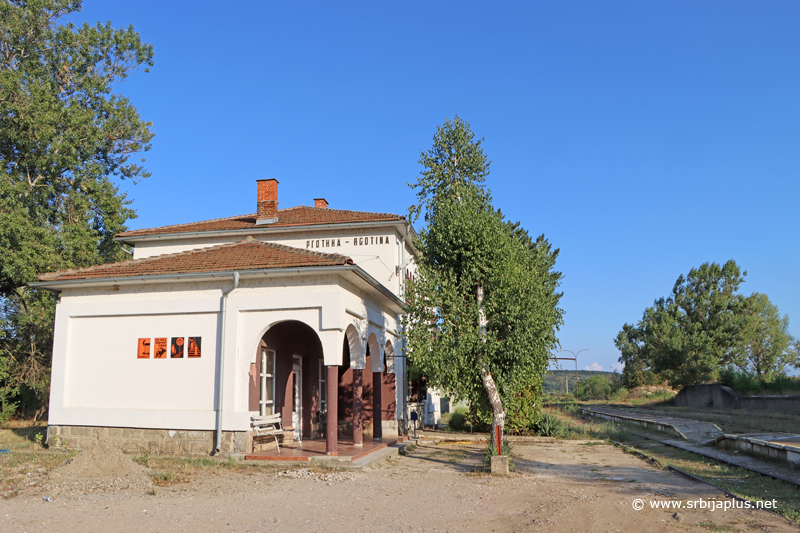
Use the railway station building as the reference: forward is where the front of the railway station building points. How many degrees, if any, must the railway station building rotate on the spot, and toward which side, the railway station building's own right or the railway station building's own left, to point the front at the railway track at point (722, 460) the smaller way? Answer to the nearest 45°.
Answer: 0° — it already faces it

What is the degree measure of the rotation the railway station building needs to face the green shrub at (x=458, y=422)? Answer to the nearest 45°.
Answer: approximately 45° to its left

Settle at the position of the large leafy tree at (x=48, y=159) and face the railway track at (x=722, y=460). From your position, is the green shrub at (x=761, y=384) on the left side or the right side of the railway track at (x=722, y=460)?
left

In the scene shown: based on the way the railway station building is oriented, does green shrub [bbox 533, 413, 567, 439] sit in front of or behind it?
in front

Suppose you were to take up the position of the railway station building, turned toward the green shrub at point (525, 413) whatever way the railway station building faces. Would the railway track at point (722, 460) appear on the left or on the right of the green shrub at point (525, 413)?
right

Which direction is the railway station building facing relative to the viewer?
to the viewer's right

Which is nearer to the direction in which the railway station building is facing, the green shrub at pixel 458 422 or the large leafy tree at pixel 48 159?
the green shrub
